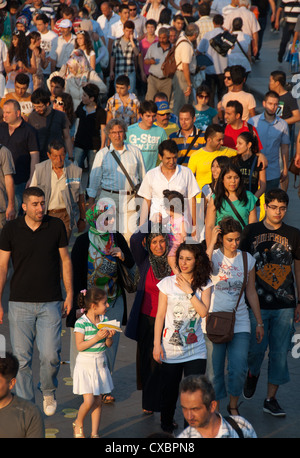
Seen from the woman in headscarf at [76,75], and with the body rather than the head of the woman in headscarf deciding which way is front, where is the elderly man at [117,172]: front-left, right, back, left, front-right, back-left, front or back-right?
front

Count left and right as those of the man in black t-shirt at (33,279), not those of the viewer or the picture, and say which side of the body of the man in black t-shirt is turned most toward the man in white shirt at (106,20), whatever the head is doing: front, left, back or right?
back

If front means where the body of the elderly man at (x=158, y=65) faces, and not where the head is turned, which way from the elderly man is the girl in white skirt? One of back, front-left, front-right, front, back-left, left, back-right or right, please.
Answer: front

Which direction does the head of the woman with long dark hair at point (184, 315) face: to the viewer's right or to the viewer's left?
to the viewer's left

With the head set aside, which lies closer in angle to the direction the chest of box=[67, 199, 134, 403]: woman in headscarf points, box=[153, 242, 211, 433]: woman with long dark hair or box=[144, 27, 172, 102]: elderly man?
the woman with long dark hair

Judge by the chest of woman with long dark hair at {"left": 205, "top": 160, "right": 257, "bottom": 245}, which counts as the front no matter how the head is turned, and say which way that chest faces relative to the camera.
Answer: toward the camera

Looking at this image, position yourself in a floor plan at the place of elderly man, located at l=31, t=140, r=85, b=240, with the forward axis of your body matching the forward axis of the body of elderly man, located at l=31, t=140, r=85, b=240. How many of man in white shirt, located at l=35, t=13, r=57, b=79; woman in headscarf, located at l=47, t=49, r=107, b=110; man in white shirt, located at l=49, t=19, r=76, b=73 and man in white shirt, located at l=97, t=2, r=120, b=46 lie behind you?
4

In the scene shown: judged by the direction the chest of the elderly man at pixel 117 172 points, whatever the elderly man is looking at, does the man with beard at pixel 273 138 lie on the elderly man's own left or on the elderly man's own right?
on the elderly man's own left

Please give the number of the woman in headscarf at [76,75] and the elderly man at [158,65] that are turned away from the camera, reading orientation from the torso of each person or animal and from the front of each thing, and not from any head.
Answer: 0

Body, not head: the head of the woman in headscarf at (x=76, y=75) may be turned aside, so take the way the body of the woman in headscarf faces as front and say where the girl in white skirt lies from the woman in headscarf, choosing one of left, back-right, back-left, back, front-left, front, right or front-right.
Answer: front

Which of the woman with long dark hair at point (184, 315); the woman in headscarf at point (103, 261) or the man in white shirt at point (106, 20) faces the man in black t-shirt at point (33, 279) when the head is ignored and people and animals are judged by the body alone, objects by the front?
the man in white shirt

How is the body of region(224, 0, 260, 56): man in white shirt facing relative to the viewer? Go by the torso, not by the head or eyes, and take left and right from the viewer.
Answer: facing away from the viewer
